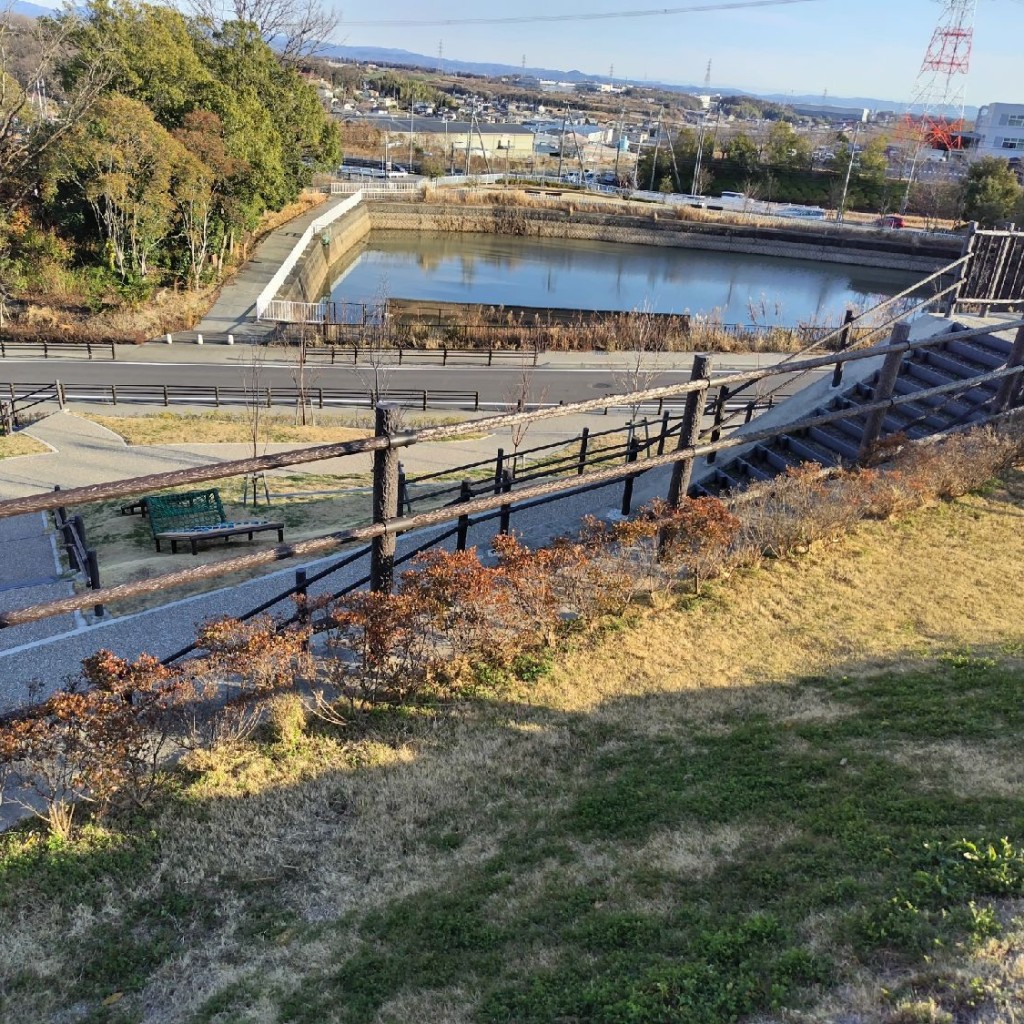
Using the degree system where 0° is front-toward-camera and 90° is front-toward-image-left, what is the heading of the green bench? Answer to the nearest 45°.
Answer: approximately 315°

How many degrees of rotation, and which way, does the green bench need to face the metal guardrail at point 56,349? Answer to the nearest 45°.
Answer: approximately 135° to its left

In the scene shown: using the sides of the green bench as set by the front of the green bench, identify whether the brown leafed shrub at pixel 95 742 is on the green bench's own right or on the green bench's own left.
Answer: on the green bench's own right

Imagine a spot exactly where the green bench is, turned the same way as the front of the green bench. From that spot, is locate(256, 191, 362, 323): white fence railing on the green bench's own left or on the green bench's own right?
on the green bench's own left

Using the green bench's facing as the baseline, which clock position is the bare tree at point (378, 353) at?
The bare tree is roughly at 8 o'clock from the green bench.

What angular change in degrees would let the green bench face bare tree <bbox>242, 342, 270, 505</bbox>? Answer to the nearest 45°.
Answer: approximately 135° to its left

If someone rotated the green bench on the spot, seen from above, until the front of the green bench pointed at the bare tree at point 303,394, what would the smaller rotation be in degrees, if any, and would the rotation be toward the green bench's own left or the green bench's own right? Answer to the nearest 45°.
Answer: approximately 135° to the green bench's own left

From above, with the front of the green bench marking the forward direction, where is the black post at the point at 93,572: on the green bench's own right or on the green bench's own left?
on the green bench's own right

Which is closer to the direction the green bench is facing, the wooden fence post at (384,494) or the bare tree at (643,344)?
the wooden fence post

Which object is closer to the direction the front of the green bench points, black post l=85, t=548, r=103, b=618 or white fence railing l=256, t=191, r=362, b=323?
the black post

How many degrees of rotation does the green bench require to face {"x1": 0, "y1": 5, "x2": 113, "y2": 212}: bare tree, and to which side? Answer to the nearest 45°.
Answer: approximately 135° to its left

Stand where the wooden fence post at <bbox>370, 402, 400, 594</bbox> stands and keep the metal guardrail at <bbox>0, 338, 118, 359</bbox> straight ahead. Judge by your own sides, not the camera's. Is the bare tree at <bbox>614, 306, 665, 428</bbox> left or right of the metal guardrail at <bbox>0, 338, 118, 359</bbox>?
right

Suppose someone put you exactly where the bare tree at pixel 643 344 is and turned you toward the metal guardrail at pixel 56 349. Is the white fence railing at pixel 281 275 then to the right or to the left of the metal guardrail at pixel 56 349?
right
